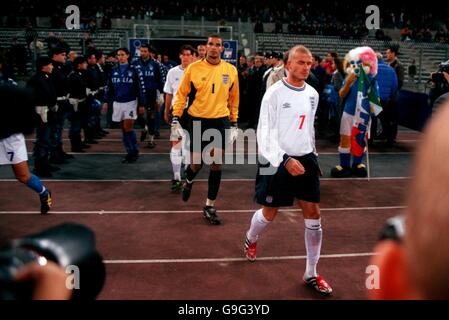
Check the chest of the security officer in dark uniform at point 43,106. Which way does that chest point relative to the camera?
to the viewer's right

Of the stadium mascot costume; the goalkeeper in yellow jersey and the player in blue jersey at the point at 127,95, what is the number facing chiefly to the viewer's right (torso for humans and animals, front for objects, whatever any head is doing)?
0

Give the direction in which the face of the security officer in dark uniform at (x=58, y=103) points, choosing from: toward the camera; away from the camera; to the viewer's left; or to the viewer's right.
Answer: to the viewer's right

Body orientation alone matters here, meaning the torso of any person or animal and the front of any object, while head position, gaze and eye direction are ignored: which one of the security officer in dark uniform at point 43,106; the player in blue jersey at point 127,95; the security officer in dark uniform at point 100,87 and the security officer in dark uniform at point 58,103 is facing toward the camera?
the player in blue jersey

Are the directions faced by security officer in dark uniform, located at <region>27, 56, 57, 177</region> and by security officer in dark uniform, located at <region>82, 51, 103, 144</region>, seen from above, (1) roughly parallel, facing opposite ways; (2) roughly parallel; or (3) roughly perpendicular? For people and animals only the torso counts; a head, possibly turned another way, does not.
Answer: roughly parallel

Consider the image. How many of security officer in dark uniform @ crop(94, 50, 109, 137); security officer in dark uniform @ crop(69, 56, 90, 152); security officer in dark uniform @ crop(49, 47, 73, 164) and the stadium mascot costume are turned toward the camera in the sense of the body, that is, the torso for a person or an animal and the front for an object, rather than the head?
1

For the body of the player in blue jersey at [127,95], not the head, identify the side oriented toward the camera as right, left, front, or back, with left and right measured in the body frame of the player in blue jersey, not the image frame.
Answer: front

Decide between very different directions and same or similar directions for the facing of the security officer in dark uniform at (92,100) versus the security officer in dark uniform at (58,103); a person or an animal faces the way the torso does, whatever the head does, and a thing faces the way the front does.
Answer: same or similar directions

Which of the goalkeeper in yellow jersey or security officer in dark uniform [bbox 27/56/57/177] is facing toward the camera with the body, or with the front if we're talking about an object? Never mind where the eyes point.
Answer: the goalkeeper in yellow jersey

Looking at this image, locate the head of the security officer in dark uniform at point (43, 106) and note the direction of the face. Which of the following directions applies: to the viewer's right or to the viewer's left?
to the viewer's right

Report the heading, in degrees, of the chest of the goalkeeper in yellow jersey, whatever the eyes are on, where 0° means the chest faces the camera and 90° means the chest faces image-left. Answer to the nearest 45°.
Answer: approximately 0°

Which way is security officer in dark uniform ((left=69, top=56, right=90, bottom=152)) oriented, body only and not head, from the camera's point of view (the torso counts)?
to the viewer's right

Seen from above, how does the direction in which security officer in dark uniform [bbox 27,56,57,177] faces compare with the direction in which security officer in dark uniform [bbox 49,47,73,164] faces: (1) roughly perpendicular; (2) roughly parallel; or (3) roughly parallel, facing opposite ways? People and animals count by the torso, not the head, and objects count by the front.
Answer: roughly parallel
